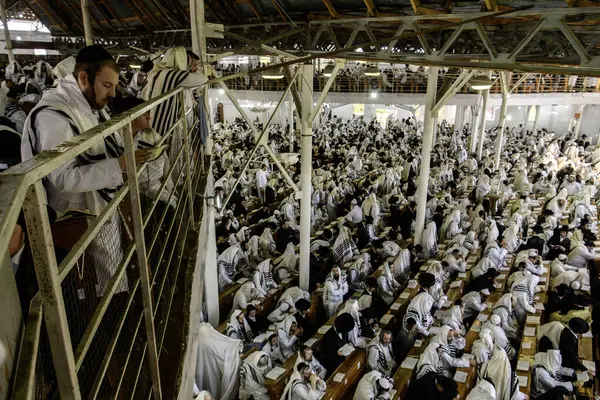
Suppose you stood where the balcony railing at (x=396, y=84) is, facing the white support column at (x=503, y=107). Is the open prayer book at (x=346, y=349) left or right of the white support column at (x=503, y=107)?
right

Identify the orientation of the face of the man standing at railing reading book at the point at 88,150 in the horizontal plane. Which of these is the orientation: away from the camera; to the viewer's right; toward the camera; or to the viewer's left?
to the viewer's right

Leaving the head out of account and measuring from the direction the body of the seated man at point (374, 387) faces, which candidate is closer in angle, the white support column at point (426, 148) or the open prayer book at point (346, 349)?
the white support column

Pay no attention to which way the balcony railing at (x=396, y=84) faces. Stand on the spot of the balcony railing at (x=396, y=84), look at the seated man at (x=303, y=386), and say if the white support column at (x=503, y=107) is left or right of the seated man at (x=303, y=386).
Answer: left
